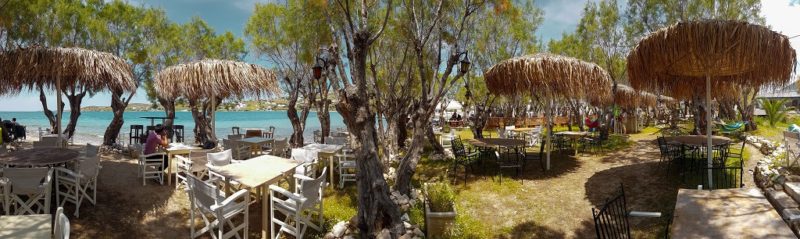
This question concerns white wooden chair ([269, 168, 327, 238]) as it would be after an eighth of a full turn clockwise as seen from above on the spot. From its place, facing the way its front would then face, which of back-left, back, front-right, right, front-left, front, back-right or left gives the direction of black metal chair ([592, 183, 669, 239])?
back-right

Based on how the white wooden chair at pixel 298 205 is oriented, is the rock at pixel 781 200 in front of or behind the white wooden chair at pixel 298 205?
behind

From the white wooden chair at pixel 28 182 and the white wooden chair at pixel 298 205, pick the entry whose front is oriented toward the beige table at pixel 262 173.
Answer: the white wooden chair at pixel 298 205

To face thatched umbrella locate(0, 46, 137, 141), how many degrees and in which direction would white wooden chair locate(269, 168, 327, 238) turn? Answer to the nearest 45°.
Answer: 0° — it already faces it

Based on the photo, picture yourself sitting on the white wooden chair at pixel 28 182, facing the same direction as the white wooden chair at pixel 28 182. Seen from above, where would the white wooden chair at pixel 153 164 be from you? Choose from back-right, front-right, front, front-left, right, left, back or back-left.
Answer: front-right

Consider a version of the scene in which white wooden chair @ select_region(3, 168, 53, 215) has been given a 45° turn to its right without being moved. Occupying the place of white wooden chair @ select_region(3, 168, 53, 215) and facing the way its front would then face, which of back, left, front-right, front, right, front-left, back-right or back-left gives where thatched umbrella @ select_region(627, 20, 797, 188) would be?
right

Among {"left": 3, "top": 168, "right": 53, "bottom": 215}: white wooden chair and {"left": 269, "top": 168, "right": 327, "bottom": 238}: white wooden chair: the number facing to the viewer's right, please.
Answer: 0

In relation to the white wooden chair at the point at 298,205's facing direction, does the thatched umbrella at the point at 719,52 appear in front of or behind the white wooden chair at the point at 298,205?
behind

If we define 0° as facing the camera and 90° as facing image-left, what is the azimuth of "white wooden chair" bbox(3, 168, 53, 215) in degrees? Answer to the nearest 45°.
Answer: approximately 180°

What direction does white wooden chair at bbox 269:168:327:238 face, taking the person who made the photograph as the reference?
facing away from the viewer and to the left of the viewer
